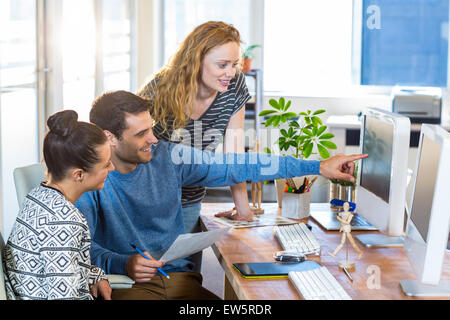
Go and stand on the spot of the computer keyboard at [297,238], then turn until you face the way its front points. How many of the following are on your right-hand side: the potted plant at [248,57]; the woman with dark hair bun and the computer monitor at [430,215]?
1

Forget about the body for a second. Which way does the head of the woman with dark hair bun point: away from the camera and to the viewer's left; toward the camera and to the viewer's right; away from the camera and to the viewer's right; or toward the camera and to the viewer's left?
away from the camera and to the viewer's right

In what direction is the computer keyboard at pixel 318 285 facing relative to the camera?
to the viewer's left

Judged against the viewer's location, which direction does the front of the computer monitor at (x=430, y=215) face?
facing to the left of the viewer

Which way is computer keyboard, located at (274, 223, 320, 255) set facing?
to the viewer's left

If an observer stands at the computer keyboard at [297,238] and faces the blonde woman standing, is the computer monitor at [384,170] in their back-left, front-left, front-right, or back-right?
back-right

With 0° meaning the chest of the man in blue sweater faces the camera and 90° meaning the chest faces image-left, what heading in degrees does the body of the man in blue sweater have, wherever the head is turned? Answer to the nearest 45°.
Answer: approximately 315°

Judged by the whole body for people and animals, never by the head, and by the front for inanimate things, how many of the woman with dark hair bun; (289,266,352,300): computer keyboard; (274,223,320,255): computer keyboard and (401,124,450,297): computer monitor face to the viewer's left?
3
